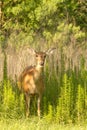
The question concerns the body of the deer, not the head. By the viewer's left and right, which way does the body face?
facing the viewer and to the right of the viewer
